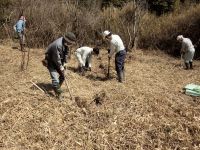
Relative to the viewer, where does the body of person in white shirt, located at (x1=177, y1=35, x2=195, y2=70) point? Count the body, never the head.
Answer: to the viewer's left

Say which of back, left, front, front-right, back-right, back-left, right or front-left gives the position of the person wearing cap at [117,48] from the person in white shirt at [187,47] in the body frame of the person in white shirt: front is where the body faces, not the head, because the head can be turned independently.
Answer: front-left

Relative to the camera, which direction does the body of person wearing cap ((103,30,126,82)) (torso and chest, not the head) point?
to the viewer's left

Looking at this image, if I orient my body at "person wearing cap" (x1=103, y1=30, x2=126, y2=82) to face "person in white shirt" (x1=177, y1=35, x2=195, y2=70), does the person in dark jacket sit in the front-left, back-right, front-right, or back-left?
back-right

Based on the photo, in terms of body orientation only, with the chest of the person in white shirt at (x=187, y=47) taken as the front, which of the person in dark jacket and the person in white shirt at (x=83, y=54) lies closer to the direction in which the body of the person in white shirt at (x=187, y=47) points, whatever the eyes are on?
the person in white shirt

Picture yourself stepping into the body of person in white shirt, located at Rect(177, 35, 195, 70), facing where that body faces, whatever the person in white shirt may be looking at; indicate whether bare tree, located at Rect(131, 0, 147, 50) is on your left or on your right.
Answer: on your right

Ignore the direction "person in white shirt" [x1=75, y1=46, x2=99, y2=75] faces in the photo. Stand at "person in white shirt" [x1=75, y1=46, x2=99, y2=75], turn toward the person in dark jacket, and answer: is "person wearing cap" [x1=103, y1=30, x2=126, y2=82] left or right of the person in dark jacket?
left
